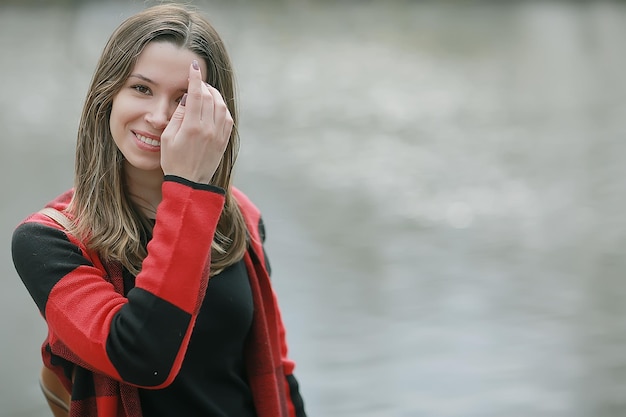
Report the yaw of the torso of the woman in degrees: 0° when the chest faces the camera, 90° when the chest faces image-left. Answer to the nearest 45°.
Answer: approximately 315°
